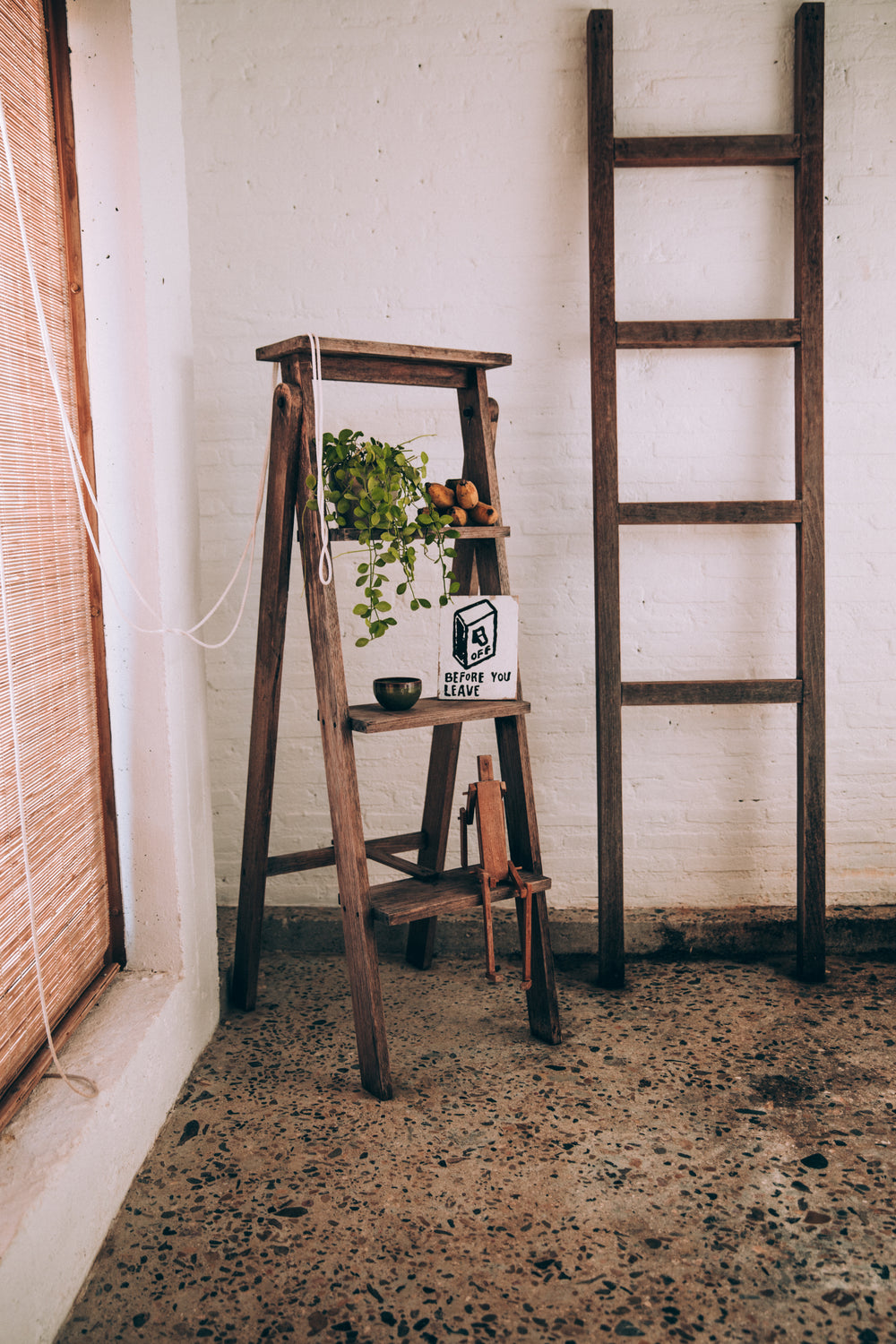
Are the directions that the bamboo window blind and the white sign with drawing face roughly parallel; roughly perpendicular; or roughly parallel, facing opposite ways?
roughly perpendicular

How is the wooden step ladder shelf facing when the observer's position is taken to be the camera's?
facing the viewer and to the right of the viewer

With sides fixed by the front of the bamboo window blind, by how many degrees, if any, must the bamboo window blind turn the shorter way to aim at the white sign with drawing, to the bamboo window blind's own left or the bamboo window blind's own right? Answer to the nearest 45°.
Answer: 0° — it already faces it

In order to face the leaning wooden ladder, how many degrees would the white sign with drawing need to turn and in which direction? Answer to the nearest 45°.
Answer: approximately 135° to its left

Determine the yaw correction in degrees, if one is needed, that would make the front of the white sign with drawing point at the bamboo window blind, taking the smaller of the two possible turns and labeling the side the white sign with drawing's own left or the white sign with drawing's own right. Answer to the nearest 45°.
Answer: approximately 45° to the white sign with drawing's own right

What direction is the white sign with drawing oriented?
toward the camera

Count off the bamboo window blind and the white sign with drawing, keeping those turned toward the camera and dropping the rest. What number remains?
1

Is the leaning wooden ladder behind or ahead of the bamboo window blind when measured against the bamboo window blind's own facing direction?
ahead

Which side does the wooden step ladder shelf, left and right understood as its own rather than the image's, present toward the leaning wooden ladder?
left

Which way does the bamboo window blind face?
to the viewer's right
